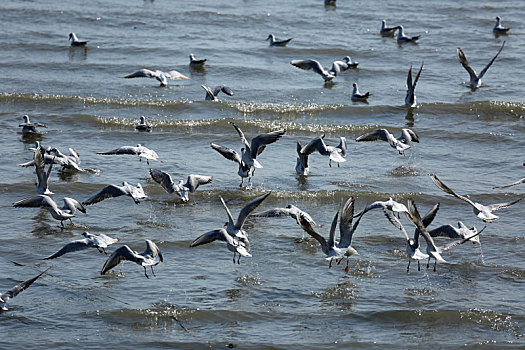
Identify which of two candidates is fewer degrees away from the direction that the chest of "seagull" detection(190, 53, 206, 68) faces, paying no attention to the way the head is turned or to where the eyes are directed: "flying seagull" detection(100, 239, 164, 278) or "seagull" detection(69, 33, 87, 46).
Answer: the seagull

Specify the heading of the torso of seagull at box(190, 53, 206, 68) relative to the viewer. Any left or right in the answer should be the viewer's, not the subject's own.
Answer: facing to the left of the viewer

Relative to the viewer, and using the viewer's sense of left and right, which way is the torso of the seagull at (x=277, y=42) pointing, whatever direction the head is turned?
facing to the left of the viewer

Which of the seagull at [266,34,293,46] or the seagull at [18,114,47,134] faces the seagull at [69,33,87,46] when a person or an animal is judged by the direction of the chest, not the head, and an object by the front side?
the seagull at [266,34,293,46]

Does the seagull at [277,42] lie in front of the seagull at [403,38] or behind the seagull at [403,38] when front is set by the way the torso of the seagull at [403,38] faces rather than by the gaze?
in front

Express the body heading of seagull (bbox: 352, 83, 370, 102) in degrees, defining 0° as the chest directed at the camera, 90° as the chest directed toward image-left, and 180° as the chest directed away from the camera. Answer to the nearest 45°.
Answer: approximately 90°

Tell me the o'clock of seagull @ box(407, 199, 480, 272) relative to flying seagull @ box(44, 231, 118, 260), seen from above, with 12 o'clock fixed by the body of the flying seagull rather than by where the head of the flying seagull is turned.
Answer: The seagull is roughly at 5 o'clock from the flying seagull.

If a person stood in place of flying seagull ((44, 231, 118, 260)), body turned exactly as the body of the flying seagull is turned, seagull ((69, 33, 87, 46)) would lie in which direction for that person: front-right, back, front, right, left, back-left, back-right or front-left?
front-right

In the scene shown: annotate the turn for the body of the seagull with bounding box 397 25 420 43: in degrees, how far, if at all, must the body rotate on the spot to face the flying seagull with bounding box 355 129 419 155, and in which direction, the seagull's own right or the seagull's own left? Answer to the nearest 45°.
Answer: approximately 90° to the seagull's own left

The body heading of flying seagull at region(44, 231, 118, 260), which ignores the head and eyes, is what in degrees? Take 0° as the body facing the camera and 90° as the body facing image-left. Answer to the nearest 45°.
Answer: approximately 135°

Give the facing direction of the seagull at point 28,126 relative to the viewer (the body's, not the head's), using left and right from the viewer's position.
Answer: facing to the left of the viewer

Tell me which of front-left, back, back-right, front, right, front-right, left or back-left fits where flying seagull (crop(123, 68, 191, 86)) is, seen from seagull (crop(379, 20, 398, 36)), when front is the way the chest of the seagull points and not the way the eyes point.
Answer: front-left
